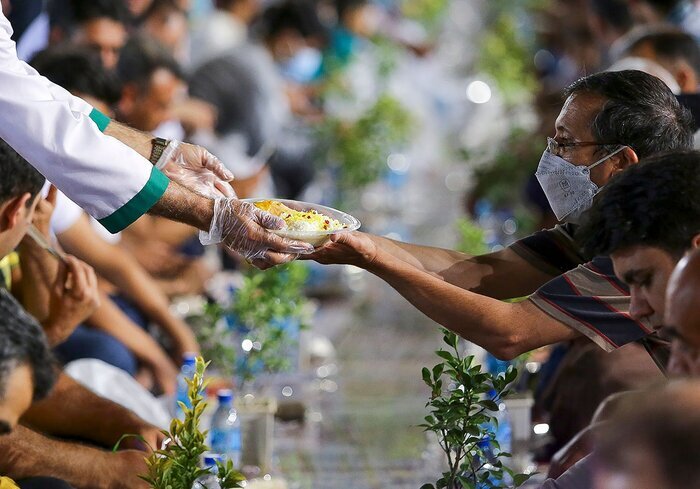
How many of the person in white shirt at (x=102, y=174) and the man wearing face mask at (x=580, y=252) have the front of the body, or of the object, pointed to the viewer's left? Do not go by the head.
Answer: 1

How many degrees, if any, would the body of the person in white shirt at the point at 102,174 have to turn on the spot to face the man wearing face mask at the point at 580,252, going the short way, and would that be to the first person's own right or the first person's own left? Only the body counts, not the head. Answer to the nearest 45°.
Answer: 0° — they already face them

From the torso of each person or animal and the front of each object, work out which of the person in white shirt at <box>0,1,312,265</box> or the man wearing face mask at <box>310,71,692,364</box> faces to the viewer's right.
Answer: the person in white shirt

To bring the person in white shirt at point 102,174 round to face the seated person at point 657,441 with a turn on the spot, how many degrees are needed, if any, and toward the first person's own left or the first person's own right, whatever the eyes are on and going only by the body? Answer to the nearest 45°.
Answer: approximately 45° to the first person's own right

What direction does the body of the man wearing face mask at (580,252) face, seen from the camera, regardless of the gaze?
to the viewer's left

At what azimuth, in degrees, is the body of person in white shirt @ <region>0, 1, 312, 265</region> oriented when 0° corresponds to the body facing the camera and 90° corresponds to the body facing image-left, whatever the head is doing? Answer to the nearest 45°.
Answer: approximately 270°

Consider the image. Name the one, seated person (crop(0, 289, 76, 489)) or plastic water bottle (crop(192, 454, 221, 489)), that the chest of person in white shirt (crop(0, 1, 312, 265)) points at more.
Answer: the plastic water bottle

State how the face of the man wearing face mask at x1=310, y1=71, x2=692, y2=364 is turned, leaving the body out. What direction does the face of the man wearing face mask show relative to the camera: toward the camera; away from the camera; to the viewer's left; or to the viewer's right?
to the viewer's left

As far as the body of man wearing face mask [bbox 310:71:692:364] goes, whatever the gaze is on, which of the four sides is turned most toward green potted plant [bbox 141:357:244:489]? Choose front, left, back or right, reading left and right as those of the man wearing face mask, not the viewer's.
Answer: front

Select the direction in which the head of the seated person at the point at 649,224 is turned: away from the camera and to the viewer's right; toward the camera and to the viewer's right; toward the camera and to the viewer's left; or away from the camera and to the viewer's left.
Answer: toward the camera and to the viewer's left
